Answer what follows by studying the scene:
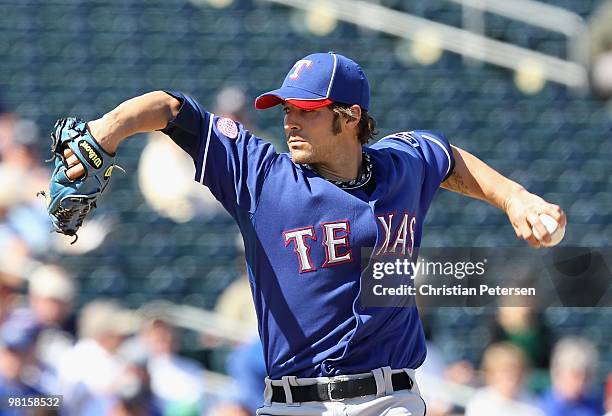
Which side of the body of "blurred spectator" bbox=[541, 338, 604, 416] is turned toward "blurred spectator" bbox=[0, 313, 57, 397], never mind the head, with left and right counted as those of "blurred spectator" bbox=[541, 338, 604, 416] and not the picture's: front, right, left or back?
right

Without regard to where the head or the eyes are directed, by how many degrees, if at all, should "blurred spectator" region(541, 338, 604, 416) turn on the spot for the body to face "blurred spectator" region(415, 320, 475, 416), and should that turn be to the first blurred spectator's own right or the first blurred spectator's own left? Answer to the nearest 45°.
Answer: approximately 90° to the first blurred spectator's own right

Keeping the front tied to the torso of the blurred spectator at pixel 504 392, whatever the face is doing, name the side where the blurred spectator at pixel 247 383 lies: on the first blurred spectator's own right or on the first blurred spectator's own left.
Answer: on the first blurred spectator's own right

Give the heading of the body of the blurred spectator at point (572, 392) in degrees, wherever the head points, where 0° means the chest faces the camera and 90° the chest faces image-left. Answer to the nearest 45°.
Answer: approximately 0°

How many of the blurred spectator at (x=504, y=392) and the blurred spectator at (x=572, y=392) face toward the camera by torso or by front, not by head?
2

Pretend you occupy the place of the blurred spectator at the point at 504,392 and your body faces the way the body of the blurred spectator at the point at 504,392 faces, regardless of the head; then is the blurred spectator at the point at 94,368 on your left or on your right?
on your right

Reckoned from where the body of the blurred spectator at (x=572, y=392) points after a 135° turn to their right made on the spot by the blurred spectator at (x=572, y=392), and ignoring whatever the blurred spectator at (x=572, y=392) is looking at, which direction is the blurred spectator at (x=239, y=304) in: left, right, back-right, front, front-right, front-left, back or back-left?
front-left

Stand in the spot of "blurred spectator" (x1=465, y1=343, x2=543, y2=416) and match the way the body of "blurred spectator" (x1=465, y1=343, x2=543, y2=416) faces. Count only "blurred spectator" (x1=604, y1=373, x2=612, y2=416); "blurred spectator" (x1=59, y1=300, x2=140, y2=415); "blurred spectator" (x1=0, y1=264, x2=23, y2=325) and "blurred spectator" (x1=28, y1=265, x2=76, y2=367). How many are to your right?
3
